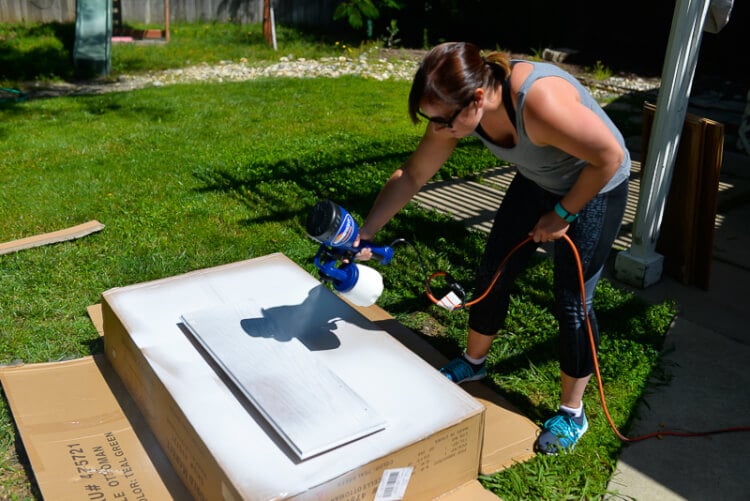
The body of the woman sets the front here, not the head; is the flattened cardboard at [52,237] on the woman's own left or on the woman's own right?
on the woman's own right

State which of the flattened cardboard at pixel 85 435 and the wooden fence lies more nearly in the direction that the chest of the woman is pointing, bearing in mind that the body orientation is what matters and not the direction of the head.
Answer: the flattened cardboard

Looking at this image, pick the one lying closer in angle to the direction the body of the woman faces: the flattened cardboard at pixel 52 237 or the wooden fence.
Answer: the flattened cardboard

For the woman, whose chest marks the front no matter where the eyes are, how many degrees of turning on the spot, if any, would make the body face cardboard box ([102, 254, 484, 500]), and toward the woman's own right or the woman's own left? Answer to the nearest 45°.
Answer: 0° — they already face it

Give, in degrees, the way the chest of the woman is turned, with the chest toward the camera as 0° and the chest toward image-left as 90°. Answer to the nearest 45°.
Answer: approximately 45°
